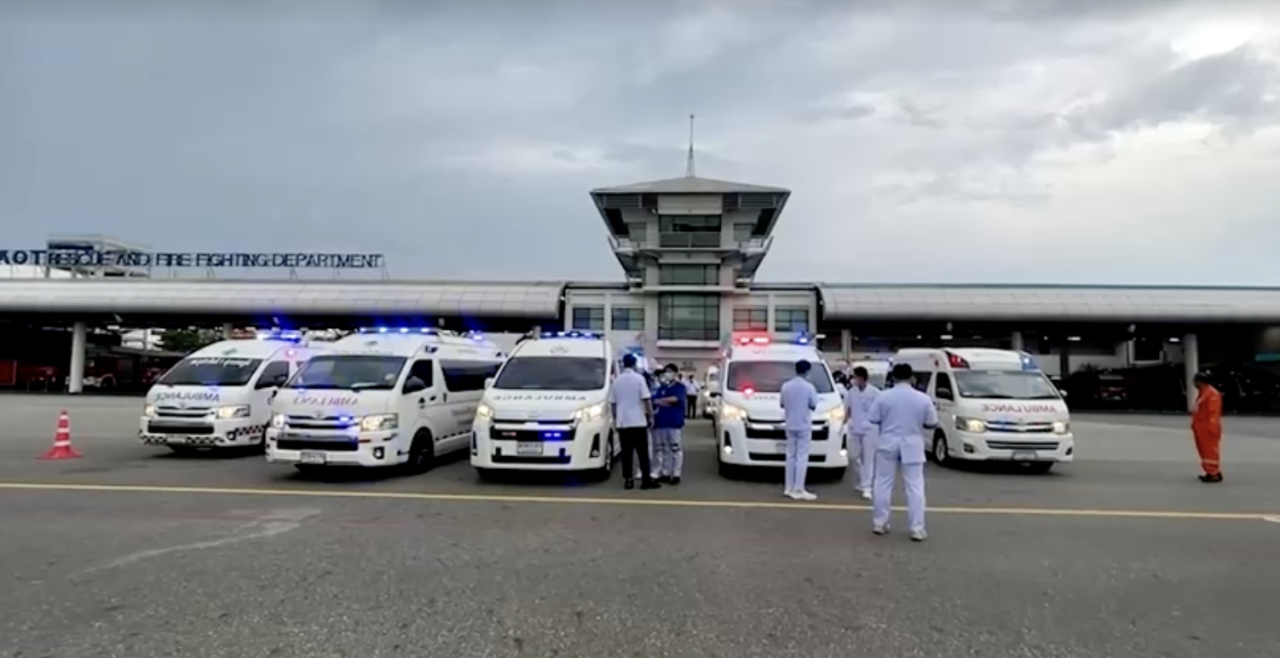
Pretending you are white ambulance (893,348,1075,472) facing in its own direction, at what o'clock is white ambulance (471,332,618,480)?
white ambulance (471,332,618,480) is roughly at 3 o'clock from white ambulance (893,348,1075,472).

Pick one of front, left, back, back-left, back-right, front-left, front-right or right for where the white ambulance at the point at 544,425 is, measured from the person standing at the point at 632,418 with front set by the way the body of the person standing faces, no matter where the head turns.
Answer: left

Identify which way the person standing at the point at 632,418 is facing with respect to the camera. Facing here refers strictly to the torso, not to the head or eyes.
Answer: away from the camera

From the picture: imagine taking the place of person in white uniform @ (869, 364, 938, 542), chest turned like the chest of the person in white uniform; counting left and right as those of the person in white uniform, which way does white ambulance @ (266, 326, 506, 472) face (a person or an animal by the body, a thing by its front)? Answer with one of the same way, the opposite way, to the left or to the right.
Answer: the opposite way

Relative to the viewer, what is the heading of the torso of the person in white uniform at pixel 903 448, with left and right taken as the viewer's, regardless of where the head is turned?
facing away from the viewer

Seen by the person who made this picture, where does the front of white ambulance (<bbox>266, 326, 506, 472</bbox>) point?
facing the viewer and to the left of the viewer

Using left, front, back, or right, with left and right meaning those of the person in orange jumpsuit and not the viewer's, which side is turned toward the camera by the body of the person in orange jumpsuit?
left

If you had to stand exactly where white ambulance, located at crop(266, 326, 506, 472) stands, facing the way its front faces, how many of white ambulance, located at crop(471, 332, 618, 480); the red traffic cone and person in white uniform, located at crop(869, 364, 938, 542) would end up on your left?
2

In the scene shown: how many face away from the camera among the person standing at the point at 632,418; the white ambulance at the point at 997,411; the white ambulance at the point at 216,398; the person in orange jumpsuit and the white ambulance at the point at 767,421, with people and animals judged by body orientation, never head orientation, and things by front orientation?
1

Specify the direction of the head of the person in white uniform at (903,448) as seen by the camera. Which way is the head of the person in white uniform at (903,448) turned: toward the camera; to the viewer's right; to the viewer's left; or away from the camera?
away from the camera

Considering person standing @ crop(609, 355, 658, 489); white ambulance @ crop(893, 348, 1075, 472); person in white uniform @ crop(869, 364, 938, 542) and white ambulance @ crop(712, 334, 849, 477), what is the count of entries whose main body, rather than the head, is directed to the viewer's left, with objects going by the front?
0

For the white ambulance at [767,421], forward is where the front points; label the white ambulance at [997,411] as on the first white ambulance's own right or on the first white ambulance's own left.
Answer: on the first white ambulance's own left

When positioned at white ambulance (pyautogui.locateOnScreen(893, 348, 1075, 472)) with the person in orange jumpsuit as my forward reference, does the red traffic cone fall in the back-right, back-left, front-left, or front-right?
back-right

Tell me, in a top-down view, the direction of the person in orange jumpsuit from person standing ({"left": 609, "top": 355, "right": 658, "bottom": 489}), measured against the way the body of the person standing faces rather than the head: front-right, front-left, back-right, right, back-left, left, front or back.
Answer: right

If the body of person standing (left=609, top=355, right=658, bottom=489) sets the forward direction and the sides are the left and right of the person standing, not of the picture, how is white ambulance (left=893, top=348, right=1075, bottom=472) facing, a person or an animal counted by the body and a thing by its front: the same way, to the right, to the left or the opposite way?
the opposite way

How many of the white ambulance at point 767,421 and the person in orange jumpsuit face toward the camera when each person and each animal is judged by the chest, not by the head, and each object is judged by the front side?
1

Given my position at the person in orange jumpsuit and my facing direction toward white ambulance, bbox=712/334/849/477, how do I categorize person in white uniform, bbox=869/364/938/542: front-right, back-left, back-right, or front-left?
front-left

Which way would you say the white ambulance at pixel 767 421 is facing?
toward the camera

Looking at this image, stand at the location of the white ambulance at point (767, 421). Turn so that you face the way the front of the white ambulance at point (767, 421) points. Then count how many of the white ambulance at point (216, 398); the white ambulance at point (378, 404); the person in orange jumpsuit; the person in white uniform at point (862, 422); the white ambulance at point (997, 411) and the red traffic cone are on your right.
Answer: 3

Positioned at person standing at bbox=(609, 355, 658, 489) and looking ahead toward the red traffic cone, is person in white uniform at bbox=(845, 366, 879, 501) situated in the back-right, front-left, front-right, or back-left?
back-right
